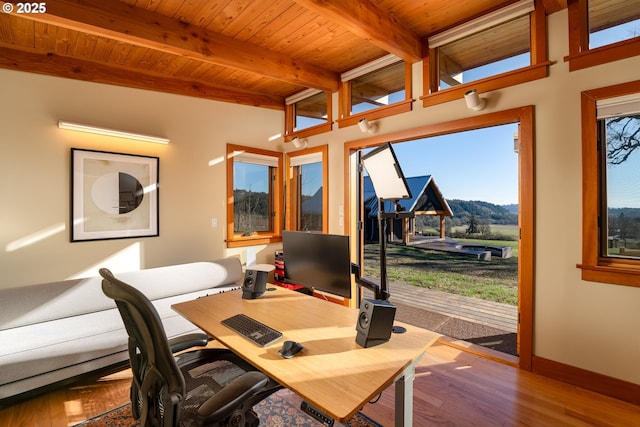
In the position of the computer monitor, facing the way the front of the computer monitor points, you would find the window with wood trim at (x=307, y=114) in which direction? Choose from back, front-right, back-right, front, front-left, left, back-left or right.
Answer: back-right

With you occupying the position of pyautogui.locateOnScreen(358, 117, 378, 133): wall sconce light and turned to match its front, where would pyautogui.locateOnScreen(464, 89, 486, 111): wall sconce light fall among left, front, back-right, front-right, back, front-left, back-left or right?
left

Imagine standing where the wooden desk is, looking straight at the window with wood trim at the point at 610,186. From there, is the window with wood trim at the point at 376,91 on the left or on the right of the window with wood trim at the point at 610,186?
left

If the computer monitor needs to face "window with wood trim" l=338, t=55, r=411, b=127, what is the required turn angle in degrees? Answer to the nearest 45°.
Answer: approximately 135° to its right

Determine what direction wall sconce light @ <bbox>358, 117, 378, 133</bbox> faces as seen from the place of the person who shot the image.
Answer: facing the viewer and to the left of the viewer

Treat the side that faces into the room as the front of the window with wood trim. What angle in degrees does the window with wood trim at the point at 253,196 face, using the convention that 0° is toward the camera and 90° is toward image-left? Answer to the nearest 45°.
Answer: approximately 315°

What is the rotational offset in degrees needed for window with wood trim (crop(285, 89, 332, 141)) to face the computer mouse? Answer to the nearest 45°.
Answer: approximately 45° to its left
